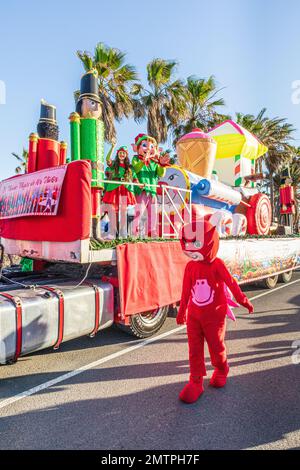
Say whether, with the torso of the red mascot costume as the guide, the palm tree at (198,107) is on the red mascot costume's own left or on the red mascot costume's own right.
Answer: on the red mascot costume's own right

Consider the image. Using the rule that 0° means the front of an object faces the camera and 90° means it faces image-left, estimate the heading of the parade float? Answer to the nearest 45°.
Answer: approximately 45°

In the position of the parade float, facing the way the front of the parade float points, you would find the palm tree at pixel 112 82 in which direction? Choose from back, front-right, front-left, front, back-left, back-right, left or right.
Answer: back-right

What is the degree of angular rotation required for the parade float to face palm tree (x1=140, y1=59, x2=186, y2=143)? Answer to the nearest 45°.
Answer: approximately 135° to its right

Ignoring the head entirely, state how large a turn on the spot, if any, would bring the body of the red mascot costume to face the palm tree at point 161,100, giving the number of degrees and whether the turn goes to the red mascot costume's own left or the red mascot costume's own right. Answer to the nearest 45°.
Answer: approximately 135° to the red mascot costume's own right

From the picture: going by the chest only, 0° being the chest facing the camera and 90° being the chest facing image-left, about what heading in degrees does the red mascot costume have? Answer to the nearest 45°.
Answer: approximately 45°
